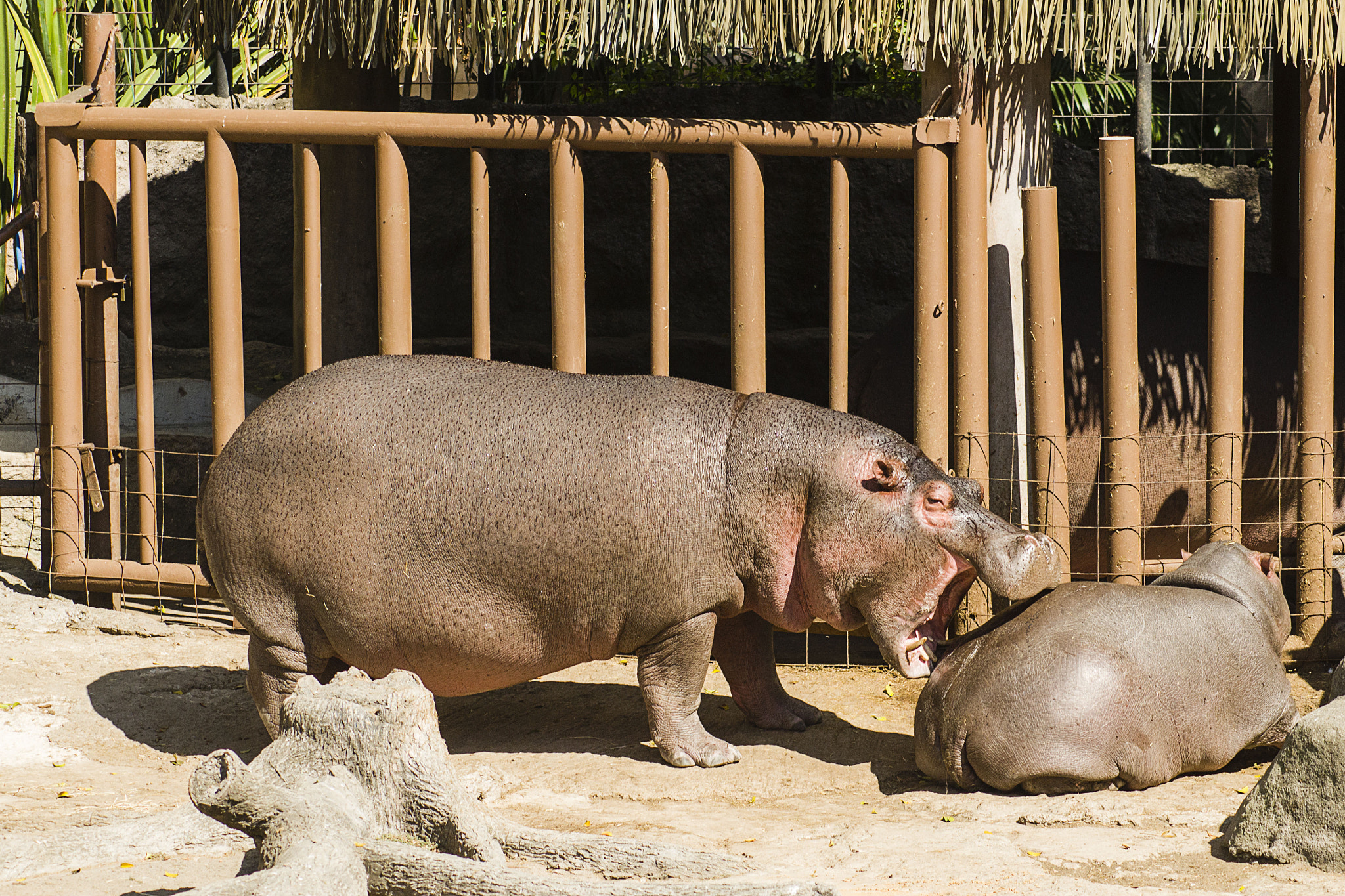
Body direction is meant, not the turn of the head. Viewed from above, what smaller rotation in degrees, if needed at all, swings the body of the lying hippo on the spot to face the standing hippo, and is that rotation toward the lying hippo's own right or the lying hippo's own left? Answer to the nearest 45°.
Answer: approximately 135° to the lying hippo's own left

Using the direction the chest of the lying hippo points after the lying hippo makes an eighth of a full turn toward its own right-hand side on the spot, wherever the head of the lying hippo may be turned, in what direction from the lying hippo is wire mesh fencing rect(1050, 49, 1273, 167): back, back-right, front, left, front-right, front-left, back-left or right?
left

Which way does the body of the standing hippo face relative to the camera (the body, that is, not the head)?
to the viewer's right

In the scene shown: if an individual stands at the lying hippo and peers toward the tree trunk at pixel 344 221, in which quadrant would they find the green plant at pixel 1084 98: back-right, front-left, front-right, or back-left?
front-right

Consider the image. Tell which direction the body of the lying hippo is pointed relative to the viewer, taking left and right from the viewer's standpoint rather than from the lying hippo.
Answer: facing away from the viewer and to the right of the viewer

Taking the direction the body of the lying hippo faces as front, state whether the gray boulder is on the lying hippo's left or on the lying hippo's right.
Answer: on the lying hippo's right

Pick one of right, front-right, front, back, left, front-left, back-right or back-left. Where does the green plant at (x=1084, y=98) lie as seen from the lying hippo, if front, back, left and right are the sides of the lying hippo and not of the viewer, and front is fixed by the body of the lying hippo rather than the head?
front-left

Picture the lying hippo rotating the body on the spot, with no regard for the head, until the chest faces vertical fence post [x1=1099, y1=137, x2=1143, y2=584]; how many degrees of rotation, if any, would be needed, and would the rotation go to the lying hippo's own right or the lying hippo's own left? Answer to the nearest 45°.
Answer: approximately 45° to the lying hippo's own left

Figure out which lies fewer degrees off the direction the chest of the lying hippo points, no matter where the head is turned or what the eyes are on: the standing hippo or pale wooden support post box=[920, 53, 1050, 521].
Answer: the pale wooden support post

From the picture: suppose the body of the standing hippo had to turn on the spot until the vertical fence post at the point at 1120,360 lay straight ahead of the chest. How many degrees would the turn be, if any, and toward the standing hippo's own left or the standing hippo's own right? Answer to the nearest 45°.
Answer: approximately 45° to the standing hippo's own left

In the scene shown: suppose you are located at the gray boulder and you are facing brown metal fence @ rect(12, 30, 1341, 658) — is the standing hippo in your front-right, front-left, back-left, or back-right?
front-left

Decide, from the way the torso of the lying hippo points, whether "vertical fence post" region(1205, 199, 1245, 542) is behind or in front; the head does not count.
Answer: in front
